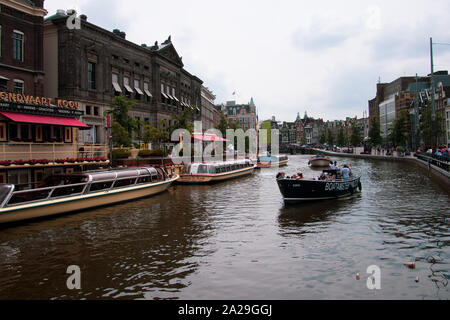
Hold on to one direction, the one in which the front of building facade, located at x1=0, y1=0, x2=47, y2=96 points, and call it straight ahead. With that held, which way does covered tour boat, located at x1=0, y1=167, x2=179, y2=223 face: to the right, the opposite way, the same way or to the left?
to the left

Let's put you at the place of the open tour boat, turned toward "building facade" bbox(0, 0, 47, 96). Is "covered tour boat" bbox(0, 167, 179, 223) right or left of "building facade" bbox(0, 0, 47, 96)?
left

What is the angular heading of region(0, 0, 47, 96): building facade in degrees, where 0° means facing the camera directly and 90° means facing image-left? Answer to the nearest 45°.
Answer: approximately 315°

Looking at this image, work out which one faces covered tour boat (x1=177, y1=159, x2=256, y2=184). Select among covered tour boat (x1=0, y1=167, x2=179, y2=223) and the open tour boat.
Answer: covered tour boat (x1=0, y1=167, x2=179, y2=223)

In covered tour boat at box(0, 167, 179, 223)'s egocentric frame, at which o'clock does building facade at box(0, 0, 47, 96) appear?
The building facade is roughly at 10 o'clock from the covered tour boat.

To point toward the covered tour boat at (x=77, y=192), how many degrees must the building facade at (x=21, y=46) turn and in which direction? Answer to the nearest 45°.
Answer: approximately 45° to its right

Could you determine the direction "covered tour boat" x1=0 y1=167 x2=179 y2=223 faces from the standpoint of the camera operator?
facing away from the viewer and to the right of the viewer

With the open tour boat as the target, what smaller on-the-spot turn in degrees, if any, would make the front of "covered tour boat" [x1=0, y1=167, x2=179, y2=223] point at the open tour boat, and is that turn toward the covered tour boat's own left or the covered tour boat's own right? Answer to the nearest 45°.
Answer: approximately 45° to the covered tour boat's own right
